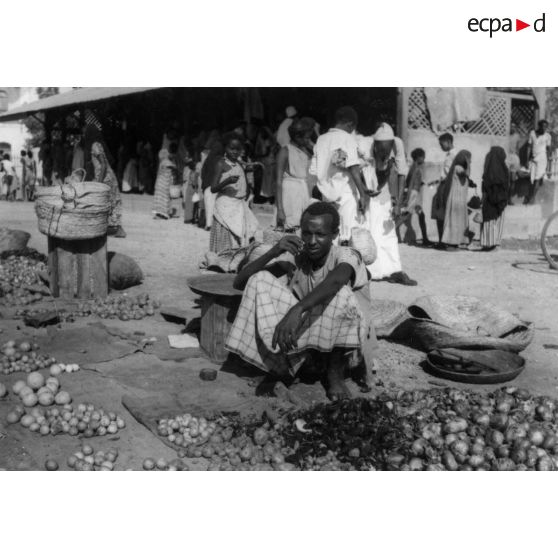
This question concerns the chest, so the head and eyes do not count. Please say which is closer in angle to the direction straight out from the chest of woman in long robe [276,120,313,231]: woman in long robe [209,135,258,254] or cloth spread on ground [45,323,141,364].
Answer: the cloth spread on ground

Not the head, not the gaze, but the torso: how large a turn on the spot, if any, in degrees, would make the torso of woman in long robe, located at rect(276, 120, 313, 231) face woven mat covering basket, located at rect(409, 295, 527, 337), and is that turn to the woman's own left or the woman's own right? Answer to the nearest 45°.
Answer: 0° — they already face it

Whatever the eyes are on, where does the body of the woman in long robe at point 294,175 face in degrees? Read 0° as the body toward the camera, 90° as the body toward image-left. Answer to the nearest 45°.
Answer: approximately 315°

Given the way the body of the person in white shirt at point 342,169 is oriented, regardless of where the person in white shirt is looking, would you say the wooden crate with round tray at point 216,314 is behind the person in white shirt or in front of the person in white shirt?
behind

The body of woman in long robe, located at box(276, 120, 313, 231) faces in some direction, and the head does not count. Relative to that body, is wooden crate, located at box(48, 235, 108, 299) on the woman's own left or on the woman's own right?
on the woman's own right

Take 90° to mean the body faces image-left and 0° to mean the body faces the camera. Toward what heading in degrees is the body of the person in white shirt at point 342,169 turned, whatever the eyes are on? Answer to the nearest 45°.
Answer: approximately 225°

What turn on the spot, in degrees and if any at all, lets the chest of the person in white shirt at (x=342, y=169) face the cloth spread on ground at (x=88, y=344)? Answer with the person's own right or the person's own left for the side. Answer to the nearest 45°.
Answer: approximately 180°

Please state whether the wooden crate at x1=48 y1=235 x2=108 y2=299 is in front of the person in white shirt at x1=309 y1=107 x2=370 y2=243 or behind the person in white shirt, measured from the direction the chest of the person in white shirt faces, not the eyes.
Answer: behind

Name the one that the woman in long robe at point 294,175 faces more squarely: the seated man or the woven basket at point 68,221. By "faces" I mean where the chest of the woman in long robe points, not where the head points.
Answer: the seated man

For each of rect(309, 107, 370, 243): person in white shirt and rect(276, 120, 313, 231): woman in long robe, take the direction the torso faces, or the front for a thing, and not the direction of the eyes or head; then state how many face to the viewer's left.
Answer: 0
